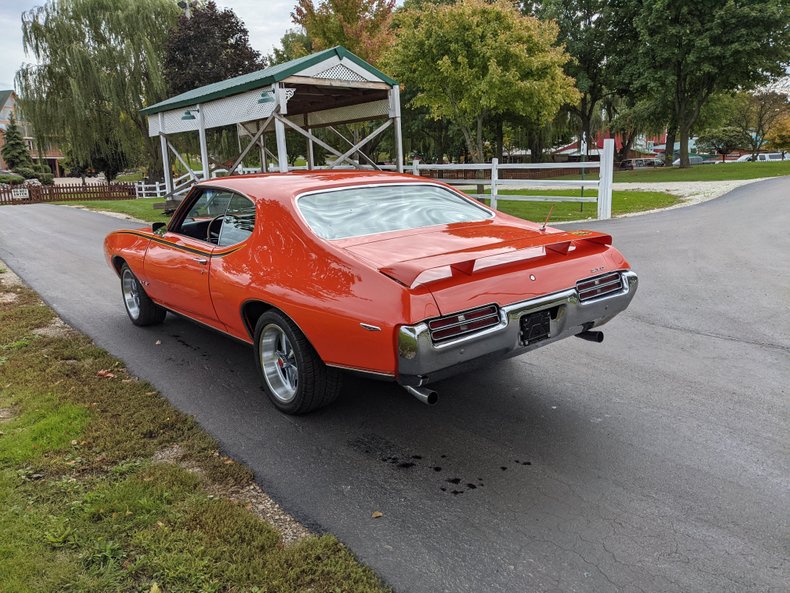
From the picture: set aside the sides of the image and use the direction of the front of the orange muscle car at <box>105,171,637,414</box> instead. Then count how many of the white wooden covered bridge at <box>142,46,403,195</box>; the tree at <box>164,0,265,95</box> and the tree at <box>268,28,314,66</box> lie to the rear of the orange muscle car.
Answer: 0

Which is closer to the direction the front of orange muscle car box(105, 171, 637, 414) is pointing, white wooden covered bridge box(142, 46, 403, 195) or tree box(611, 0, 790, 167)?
the white wooden covered bridge

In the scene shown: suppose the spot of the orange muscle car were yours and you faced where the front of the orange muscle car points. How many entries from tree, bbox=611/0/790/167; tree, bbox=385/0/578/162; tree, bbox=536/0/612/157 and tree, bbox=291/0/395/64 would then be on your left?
0

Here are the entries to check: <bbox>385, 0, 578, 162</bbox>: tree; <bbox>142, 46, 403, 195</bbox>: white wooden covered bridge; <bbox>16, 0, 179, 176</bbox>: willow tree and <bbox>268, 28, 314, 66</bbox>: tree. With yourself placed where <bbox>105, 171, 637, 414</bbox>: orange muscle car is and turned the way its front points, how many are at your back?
0

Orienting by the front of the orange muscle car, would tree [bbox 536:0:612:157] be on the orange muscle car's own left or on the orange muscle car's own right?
on the orange muscle car's own right

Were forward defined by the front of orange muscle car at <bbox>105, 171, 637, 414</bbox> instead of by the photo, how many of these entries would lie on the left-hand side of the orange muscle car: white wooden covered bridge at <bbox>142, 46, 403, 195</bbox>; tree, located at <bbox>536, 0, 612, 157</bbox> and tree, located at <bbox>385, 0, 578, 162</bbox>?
0

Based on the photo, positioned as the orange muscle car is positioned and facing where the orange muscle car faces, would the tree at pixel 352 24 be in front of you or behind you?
in front

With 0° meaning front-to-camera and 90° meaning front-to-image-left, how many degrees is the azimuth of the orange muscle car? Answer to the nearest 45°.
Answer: approximately 135°

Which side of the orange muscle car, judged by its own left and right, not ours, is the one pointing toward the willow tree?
front

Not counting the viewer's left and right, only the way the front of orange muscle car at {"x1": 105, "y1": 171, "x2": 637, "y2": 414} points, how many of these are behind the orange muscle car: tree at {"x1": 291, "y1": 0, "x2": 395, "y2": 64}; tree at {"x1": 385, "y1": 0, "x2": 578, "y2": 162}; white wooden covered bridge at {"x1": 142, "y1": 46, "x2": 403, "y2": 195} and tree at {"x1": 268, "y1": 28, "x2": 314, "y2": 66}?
0

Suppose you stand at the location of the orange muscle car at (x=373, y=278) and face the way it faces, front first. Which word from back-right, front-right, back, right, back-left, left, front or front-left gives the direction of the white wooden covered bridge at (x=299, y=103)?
front-right

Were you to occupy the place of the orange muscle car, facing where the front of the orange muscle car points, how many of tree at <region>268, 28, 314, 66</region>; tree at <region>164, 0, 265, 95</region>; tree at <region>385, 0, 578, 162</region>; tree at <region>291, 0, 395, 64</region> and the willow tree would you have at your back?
0

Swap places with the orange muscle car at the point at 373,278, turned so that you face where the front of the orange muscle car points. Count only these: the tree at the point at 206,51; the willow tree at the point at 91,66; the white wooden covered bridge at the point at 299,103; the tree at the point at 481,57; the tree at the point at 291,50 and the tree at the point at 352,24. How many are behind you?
0

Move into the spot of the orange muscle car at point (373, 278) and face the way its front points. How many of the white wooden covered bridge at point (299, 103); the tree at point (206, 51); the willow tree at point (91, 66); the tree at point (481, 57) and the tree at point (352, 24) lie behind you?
0

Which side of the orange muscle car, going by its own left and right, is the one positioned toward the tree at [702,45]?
right

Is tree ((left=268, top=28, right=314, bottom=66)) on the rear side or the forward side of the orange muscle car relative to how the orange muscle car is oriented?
on the forward side

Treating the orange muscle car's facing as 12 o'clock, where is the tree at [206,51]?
The tree is roughly at 1 o'clock from the orange muscle car.

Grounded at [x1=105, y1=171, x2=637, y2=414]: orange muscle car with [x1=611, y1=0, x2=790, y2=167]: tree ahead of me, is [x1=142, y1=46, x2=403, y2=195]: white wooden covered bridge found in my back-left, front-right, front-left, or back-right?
front-left
